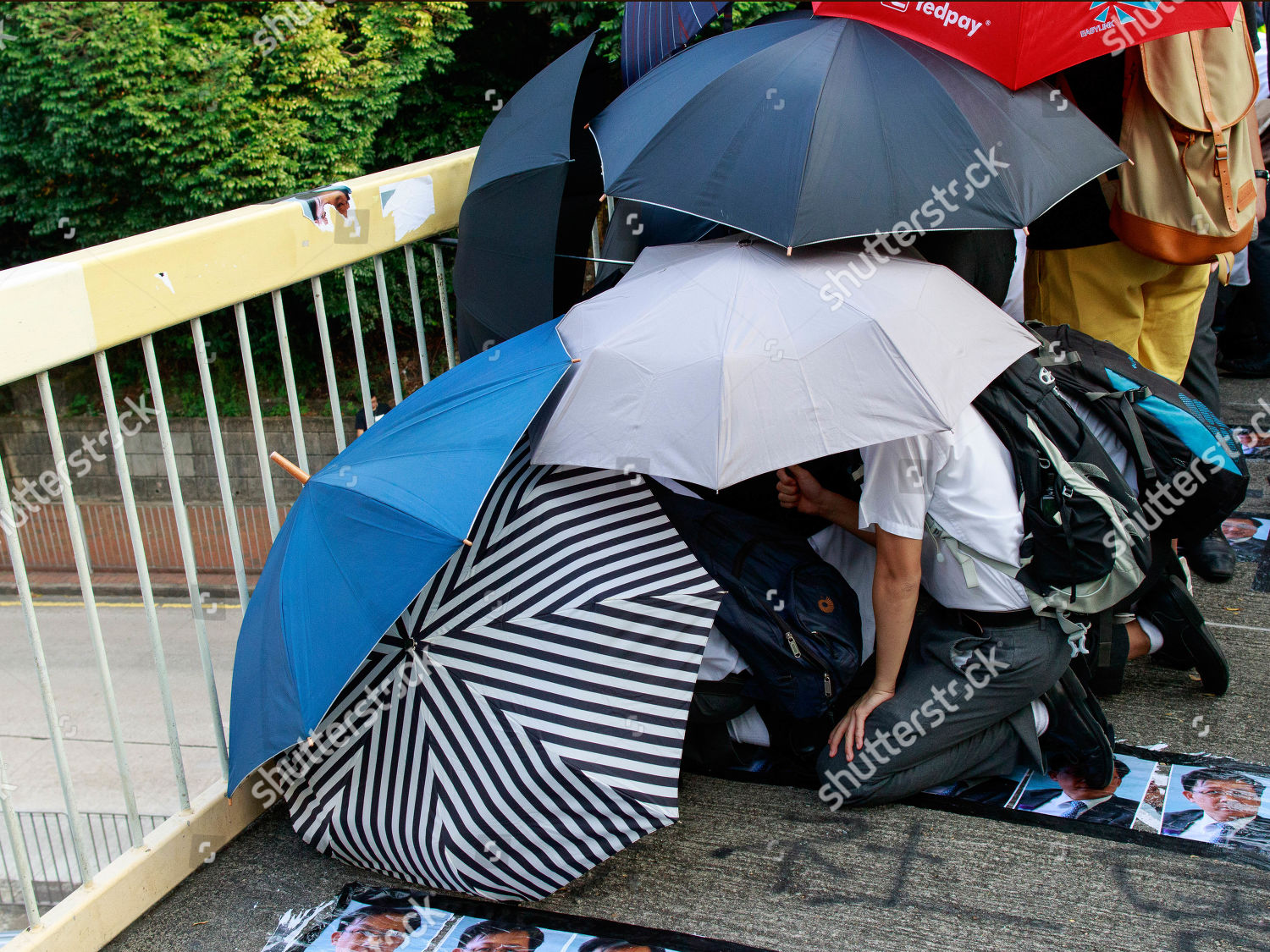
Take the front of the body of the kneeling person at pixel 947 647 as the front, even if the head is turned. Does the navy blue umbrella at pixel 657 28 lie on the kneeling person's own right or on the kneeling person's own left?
on the kneeling person's own right

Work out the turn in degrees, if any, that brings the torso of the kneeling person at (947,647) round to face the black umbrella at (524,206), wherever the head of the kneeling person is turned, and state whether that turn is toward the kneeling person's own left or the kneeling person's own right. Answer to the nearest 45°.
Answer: approximately 45° to the kneeling person's own right

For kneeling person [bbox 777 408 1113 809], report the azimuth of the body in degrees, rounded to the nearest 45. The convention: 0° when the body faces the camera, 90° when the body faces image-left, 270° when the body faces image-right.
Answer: approximately 90°

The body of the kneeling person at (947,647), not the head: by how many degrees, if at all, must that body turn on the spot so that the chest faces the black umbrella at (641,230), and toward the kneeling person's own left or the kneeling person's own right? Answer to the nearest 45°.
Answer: approximately 45° to the kneeling person's own right

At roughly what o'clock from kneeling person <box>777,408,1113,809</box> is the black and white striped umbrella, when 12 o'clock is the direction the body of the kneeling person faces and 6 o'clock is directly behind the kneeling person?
The black and white striped umbrella is roughly at 11 o'clock from the kneeling person.
